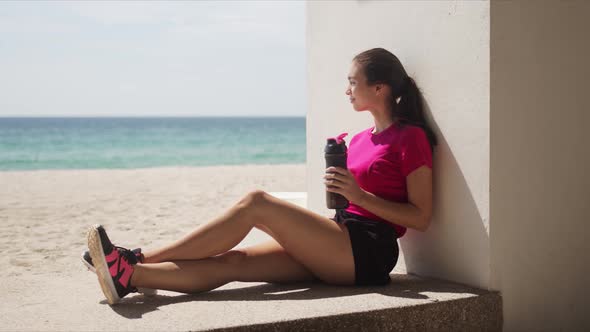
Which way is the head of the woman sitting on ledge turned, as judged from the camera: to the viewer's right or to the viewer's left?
to the viewer's left

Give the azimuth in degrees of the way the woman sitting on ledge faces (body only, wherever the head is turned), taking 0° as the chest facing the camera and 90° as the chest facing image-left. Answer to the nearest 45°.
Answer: approximately 90°
